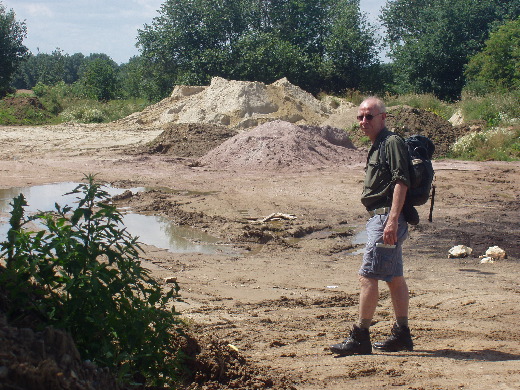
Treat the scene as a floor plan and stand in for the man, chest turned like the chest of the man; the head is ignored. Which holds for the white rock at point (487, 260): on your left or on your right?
on your right

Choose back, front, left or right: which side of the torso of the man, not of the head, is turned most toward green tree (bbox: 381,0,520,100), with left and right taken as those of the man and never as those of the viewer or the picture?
right

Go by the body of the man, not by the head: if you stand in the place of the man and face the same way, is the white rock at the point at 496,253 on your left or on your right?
on your right

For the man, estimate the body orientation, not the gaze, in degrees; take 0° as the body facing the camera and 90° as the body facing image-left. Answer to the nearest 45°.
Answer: approximately 90°

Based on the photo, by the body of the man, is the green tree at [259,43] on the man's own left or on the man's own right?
on the man's own right

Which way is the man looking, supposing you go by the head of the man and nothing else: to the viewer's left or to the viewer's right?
to the viewer's left

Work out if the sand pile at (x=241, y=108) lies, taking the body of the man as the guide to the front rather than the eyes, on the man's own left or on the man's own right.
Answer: on the man's own right

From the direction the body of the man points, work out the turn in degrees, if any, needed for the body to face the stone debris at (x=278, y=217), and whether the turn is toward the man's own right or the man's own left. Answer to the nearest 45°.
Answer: approximately 90° to the man's own right

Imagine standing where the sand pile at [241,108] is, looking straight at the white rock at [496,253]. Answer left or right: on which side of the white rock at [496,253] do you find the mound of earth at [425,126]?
left

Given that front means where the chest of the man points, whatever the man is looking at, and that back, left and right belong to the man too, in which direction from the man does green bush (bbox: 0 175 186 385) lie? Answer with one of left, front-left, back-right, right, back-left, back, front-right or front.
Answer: front-left

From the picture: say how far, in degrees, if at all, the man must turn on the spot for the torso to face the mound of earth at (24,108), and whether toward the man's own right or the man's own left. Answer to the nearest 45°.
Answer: approximately 45° to the man's own right

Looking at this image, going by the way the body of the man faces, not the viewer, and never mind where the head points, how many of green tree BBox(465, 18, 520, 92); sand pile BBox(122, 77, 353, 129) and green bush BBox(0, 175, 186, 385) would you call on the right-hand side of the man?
2

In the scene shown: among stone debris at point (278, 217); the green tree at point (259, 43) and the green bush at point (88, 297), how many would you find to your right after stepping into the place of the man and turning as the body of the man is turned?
2

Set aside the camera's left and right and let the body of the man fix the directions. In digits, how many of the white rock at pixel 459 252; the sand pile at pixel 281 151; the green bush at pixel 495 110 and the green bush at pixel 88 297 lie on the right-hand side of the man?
3
